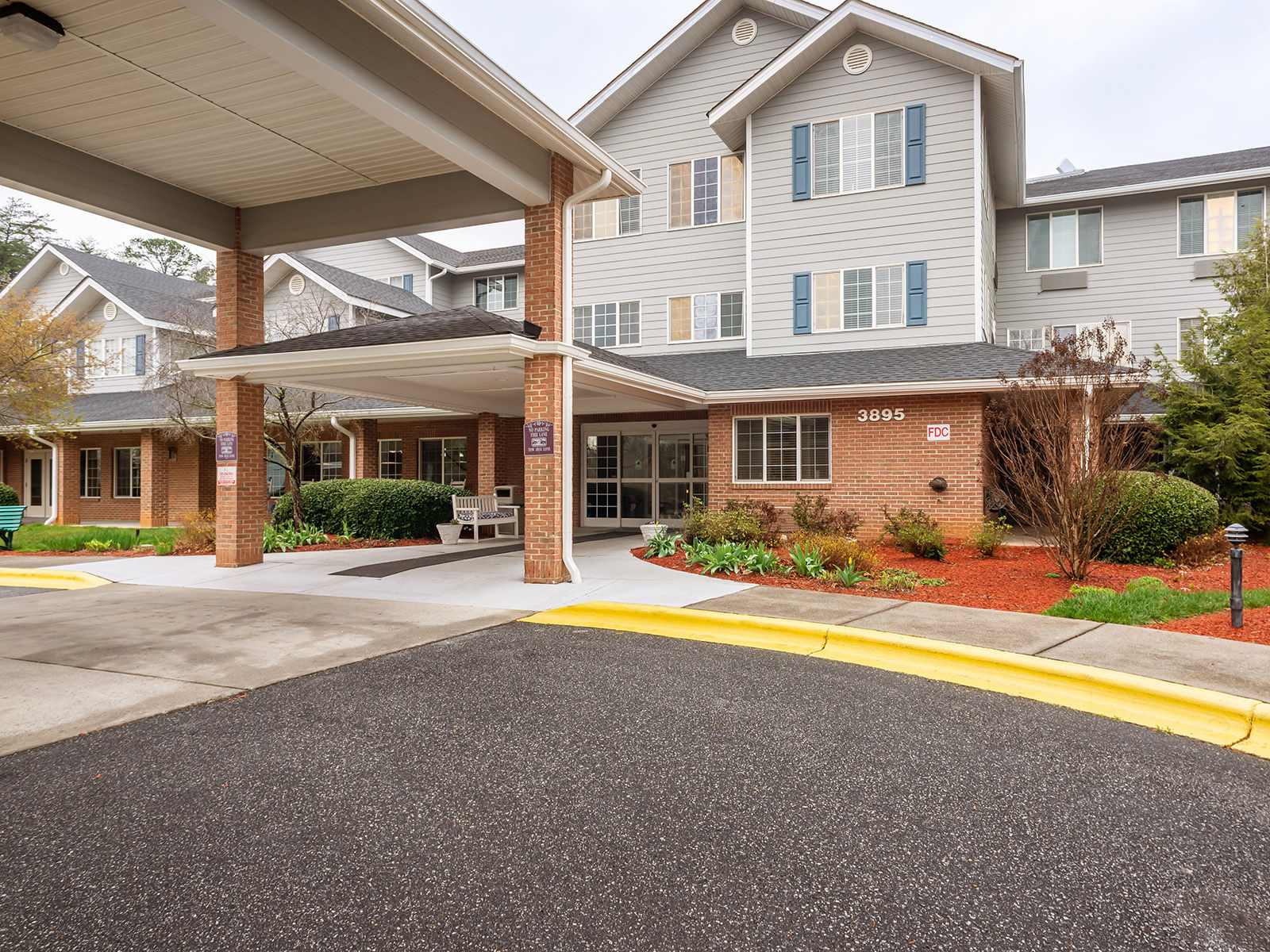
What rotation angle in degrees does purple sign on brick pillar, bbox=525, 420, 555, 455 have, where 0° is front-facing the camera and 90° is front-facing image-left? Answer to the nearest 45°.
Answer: approximately 0°

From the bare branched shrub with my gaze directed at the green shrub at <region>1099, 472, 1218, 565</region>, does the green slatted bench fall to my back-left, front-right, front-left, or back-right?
back-left

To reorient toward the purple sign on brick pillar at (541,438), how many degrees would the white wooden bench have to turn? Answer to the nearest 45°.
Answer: approximately 45° to its right

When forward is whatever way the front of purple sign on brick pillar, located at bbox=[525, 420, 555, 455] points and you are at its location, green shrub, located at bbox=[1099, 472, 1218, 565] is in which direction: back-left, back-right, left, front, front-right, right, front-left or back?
left

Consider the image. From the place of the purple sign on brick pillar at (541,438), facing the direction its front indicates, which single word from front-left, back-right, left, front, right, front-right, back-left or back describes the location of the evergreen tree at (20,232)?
back-right

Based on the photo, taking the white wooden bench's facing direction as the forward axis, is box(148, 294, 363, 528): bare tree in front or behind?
behind

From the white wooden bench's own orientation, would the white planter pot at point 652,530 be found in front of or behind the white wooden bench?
in front

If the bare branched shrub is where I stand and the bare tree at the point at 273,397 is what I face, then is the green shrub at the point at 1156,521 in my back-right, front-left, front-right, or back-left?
back-right

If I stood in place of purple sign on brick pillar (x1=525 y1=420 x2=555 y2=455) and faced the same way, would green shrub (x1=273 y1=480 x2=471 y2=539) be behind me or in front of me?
behind

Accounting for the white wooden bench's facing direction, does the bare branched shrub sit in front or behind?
in front
